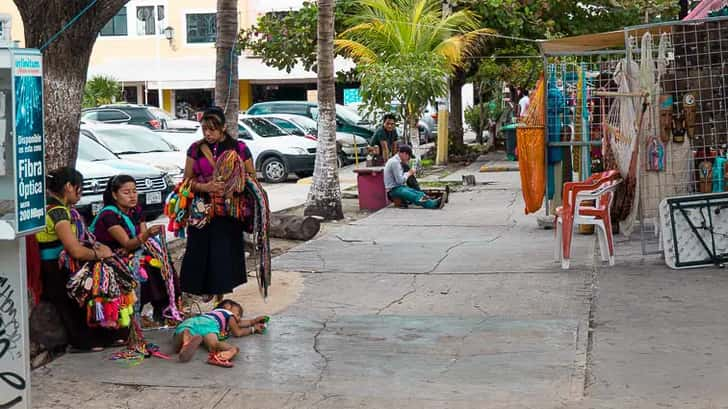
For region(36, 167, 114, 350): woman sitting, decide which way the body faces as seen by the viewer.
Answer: to the viewer's right

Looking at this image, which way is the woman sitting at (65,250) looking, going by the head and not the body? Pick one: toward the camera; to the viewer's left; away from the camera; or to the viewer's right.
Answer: to the viewer's right

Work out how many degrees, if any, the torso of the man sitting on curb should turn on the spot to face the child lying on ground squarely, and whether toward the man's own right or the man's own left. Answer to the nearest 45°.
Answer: approximately 90° to the man's own right

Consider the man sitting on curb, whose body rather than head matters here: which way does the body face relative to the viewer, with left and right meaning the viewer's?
facing to the right of the viewer

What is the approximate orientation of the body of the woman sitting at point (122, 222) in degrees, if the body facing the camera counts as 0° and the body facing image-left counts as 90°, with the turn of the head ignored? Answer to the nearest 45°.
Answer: approximately 315°

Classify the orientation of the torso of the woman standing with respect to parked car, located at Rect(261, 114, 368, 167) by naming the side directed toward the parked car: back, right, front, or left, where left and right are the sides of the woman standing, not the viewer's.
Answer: back
